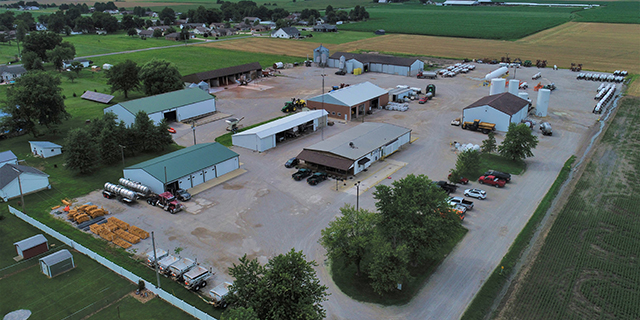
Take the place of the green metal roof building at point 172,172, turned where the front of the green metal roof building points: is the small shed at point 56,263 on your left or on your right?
on your right

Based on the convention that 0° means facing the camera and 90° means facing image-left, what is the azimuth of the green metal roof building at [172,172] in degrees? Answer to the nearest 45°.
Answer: approximately 315°

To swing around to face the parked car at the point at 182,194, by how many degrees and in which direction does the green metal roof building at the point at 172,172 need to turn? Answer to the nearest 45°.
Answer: approximately 45° to its right

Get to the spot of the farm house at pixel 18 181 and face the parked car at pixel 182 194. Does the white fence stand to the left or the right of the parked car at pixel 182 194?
right

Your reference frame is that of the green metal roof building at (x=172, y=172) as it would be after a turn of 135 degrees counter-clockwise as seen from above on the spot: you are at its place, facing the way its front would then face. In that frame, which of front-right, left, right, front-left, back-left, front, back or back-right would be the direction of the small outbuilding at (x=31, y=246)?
back-left

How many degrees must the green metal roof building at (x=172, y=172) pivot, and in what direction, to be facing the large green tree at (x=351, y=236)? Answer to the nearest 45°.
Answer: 0° — it already faces it
